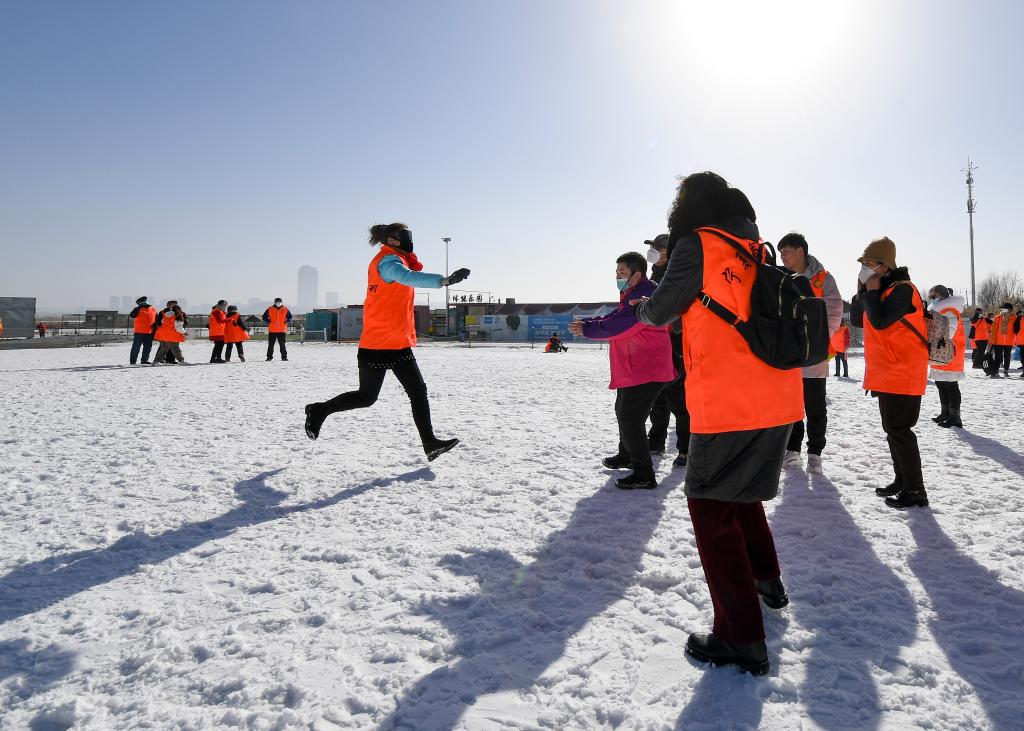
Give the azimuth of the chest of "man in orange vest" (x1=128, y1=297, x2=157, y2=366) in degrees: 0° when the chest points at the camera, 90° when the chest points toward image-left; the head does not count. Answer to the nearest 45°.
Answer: approximately 0°

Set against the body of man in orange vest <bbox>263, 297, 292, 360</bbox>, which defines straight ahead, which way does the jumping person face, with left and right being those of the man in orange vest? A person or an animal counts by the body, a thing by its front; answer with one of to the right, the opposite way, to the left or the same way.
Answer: to the left

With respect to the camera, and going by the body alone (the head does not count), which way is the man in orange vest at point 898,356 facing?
to the viewer's left

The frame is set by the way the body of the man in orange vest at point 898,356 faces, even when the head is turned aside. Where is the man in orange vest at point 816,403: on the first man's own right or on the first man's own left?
on the first man's own right

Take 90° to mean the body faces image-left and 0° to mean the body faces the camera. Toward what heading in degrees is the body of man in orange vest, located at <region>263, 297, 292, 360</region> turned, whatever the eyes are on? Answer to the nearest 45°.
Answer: approximately 0°

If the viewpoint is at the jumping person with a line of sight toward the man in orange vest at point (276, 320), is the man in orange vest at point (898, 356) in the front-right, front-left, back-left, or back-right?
back-right

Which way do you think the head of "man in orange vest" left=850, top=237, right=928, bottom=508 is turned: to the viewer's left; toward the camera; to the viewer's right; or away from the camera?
to the viewer's left
